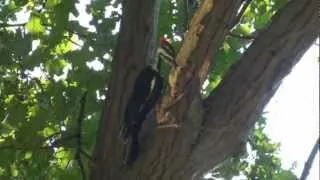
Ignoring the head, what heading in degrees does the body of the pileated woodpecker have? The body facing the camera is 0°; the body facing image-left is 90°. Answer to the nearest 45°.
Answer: approximately 270°
